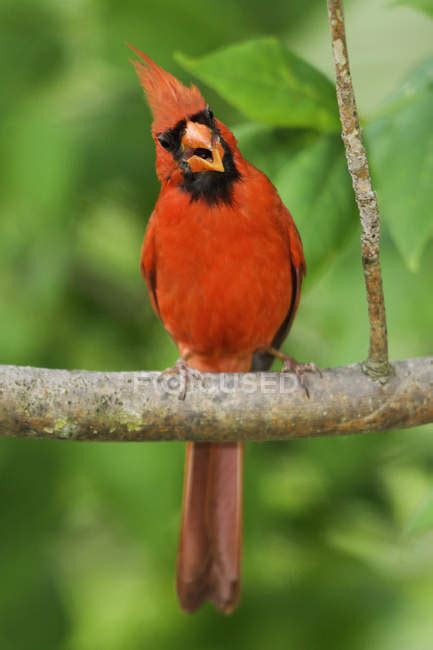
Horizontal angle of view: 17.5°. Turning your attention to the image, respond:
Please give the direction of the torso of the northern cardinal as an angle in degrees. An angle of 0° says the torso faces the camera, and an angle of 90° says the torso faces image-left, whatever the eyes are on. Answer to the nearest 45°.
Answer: approximately 0°
